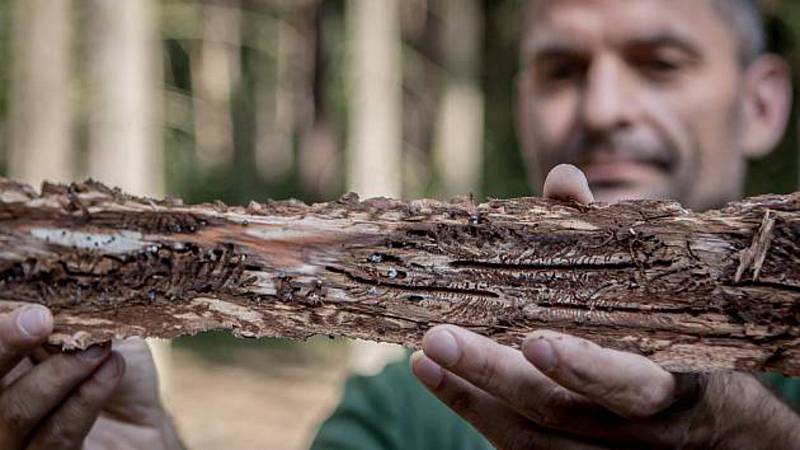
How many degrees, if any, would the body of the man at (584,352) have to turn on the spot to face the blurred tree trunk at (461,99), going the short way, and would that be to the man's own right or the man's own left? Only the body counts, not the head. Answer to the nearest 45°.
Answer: approximately 135° to the man's own right

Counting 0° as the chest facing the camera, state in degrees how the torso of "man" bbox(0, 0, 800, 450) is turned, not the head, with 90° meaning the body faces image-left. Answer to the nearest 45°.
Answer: approximately 45°

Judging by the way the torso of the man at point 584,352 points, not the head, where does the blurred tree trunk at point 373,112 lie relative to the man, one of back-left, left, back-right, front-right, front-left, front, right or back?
back-right

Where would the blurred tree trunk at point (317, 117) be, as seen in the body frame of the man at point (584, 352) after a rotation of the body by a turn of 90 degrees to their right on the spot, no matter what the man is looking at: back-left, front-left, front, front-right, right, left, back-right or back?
front-right
